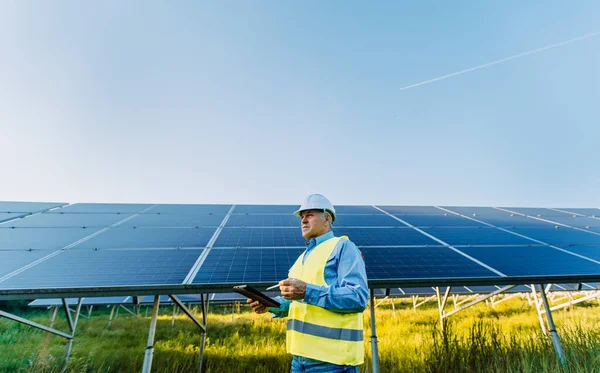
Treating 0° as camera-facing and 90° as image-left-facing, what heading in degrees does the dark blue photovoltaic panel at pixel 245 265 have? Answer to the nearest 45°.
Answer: approximately 0°

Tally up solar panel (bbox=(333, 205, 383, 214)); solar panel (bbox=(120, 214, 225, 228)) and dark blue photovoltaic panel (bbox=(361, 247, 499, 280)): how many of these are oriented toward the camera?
3

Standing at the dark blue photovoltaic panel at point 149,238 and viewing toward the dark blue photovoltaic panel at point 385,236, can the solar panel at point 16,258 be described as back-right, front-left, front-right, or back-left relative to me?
back-right

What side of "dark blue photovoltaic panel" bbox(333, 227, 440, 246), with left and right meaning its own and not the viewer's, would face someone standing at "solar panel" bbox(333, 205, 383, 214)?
back

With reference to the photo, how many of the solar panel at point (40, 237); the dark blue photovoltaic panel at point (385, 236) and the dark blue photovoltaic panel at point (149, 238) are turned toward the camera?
3

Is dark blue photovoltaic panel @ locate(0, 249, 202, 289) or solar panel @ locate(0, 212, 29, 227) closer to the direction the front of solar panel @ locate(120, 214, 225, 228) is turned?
the dark blue photovoltaic panel

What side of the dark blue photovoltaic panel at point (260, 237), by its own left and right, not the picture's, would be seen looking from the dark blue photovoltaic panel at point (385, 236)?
left
